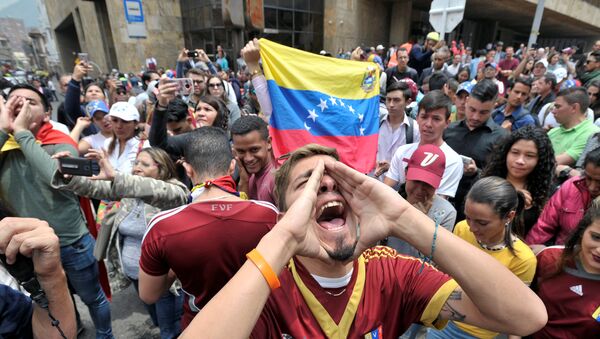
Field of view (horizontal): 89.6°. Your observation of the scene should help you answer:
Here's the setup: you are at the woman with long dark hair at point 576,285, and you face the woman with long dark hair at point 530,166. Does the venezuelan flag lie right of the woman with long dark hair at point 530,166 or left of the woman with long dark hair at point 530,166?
left

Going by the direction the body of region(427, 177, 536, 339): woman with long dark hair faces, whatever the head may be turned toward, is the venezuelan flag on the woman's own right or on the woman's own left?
on the woman's own right

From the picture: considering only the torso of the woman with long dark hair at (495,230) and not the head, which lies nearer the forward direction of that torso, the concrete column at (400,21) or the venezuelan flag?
the venezuelan flag

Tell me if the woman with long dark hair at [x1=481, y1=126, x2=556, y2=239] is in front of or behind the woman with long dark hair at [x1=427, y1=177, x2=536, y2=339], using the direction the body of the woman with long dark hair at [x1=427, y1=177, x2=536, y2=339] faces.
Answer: behind

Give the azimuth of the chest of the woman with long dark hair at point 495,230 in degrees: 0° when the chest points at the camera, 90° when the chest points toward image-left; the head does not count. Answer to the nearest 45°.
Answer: approximately 45°

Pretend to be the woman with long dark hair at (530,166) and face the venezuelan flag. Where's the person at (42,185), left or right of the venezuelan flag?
left

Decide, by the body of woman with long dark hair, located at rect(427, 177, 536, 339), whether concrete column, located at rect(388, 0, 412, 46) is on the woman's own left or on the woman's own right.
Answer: on the woman's own right
